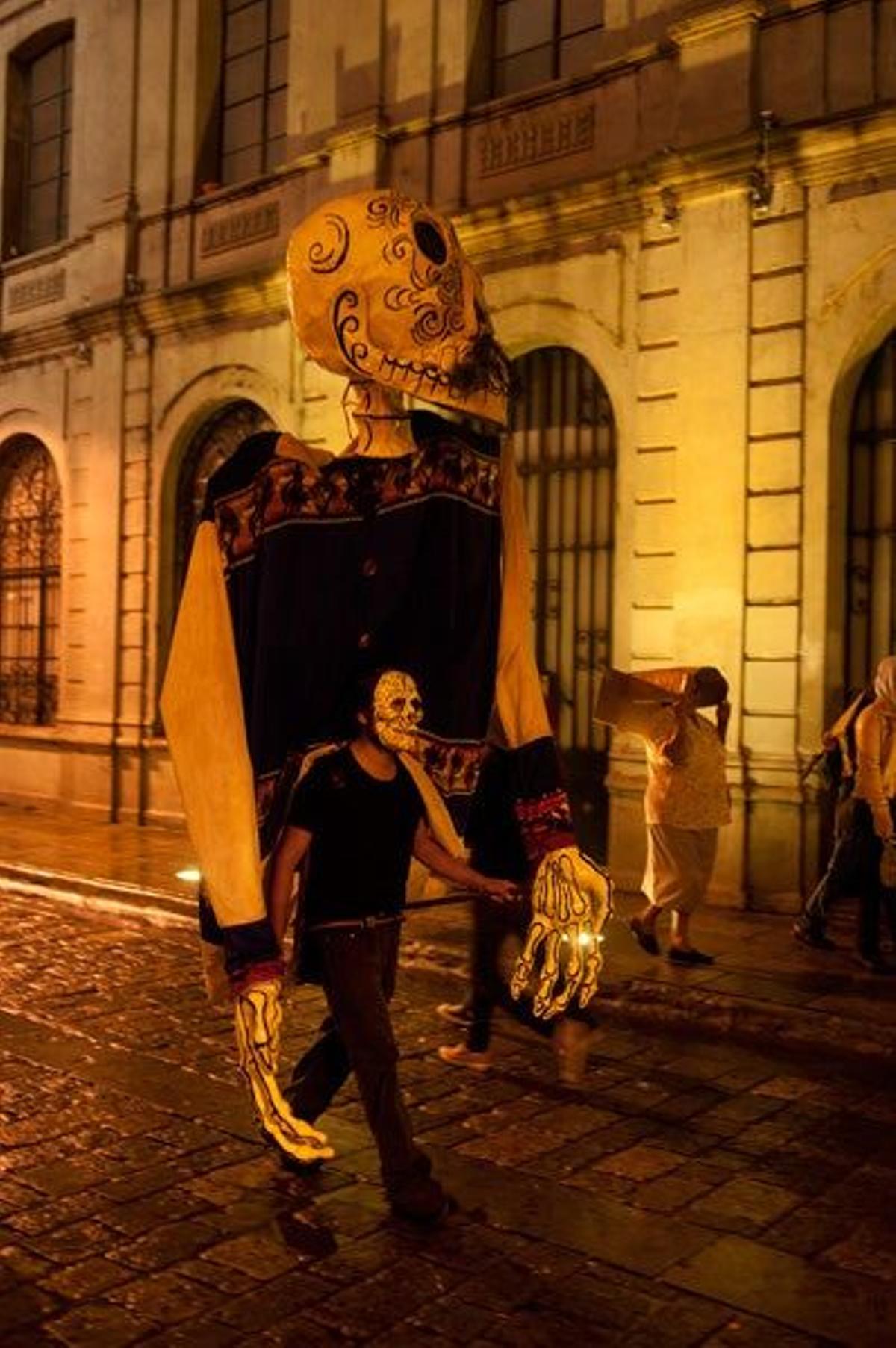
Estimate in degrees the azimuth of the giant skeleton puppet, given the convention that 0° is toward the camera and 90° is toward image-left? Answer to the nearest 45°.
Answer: approximately 315°

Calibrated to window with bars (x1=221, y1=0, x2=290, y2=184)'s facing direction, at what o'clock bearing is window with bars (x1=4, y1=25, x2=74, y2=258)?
window with bars (x1=4, y1=25, x2=74, y2=258) is roughly at 3 o'clock from window with bars (x1=221, y1=0, x2=290, y2=184).

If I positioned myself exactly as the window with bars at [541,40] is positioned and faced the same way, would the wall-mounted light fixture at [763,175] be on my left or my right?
on my left

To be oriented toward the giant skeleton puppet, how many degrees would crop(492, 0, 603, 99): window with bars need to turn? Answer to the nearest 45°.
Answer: approximately 45° to its left

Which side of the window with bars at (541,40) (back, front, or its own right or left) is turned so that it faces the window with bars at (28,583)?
right

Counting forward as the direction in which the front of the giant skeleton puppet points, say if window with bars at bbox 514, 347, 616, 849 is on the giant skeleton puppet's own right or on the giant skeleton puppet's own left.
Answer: on the giant skeleton puppet's own left
